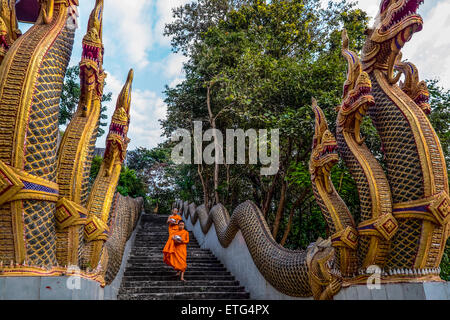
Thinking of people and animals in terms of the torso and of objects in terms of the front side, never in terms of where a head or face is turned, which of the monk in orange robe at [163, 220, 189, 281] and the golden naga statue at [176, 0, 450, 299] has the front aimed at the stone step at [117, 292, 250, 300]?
the monk in orange robe

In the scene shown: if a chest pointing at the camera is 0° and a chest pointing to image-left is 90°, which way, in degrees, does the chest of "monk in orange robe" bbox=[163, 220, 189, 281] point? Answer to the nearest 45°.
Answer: approximately 0°

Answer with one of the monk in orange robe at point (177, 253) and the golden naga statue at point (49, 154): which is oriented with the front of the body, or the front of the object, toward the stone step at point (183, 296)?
the monk in orange robe

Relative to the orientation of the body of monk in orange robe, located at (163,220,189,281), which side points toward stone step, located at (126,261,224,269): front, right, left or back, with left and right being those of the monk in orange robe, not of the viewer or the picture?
back
